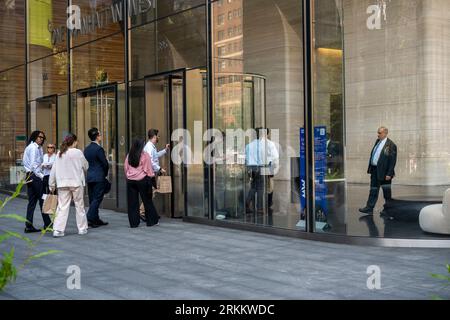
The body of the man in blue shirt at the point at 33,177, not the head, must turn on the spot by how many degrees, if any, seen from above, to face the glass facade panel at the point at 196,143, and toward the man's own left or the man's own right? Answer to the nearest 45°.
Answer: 0° — they already face it

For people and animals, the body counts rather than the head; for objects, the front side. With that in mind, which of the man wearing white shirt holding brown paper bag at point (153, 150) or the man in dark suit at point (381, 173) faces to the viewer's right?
the man wearing white shirt holding brown paper bag

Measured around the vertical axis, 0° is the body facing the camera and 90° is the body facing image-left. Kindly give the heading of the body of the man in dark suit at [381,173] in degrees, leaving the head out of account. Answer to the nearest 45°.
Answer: approximately 45°

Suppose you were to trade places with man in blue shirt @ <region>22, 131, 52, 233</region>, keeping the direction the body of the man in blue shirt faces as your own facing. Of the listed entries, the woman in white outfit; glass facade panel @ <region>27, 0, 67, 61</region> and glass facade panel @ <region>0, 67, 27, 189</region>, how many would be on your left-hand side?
2

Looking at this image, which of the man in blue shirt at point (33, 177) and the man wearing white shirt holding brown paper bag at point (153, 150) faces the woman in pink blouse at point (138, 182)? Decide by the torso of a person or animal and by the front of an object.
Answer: the man in blue shirt

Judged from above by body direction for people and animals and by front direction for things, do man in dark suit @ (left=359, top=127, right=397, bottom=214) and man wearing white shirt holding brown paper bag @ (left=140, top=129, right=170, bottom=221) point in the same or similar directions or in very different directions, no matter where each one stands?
very different directions

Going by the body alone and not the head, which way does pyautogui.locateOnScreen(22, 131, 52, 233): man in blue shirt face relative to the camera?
to the viewer's right

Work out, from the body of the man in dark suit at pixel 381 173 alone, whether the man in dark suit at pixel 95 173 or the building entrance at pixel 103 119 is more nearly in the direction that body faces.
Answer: the man in dark suit

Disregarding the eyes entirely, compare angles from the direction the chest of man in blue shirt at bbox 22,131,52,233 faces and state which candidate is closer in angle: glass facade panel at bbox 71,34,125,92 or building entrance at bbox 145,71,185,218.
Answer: the building entrance

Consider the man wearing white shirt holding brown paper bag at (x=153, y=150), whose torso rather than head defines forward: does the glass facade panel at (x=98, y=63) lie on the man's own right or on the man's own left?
on the man's own left
